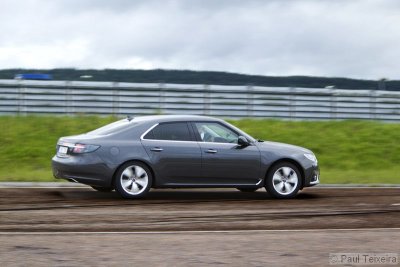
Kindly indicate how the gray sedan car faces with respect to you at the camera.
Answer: facing to the right of the viewer

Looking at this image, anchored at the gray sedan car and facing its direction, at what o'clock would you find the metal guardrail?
The metal guardrail is roughly at 9 o'clock from the gray sedan car.
